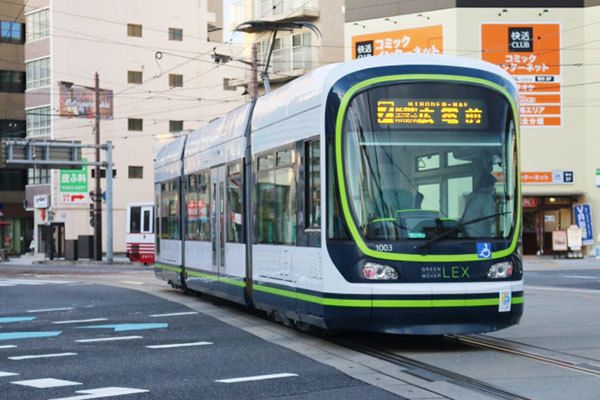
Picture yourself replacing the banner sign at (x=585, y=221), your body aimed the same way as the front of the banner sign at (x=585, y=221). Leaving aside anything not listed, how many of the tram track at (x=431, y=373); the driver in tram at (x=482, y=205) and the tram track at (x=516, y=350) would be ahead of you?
3

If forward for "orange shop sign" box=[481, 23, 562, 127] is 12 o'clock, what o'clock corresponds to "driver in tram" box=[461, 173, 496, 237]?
The driver in tram is roughly at 12 o'clock from the orange shop sign.

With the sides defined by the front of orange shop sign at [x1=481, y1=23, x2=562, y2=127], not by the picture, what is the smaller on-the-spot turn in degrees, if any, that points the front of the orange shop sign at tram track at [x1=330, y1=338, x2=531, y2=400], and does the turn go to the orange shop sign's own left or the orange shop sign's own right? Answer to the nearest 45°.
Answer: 0° — it already faces it

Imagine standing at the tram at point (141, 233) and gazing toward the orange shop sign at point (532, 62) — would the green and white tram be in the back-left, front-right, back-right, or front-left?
front-right

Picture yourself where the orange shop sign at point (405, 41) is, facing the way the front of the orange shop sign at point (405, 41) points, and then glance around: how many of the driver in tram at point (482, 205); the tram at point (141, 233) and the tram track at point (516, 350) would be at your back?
0

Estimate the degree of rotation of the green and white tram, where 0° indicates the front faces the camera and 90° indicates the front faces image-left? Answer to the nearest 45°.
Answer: approximately 315°

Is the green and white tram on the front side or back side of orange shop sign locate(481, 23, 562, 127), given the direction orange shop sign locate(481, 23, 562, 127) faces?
on the front side

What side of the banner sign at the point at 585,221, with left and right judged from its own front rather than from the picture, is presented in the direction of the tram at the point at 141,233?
right

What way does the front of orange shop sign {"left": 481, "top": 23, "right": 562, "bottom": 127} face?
toward the camera

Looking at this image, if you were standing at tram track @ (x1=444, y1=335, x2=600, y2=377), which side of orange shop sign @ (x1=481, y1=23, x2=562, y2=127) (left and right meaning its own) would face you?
front

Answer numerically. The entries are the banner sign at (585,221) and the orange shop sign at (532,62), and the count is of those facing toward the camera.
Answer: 2

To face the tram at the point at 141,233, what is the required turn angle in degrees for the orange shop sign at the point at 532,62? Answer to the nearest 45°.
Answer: approximately 90° to its right

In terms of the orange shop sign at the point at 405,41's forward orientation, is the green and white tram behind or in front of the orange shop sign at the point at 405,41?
in front

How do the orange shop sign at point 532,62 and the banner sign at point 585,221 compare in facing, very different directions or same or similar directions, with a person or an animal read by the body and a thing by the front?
same or similar directions
